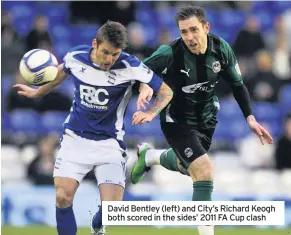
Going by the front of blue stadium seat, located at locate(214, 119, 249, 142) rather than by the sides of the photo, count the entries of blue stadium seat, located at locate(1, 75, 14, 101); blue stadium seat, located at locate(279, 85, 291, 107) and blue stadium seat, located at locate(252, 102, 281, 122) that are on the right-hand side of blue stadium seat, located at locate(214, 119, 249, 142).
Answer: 1

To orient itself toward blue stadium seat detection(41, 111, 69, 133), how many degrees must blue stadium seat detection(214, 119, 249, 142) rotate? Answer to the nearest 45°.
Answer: approximately 90° to its right

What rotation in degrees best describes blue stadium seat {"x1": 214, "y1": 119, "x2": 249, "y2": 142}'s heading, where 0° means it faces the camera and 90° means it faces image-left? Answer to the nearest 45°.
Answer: approximately 0°

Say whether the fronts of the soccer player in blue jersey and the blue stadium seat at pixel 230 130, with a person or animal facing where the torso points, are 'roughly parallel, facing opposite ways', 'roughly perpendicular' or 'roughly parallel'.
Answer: roughly parallel

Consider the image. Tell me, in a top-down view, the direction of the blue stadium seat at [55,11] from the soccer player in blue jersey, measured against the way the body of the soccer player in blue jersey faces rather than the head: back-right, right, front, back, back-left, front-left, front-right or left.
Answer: back

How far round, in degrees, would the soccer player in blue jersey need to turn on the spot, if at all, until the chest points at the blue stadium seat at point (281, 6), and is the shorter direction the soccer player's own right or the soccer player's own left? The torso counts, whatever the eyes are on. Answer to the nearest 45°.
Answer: approximately 135° to the soccer player's own left

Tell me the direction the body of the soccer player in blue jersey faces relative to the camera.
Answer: toward the camera
